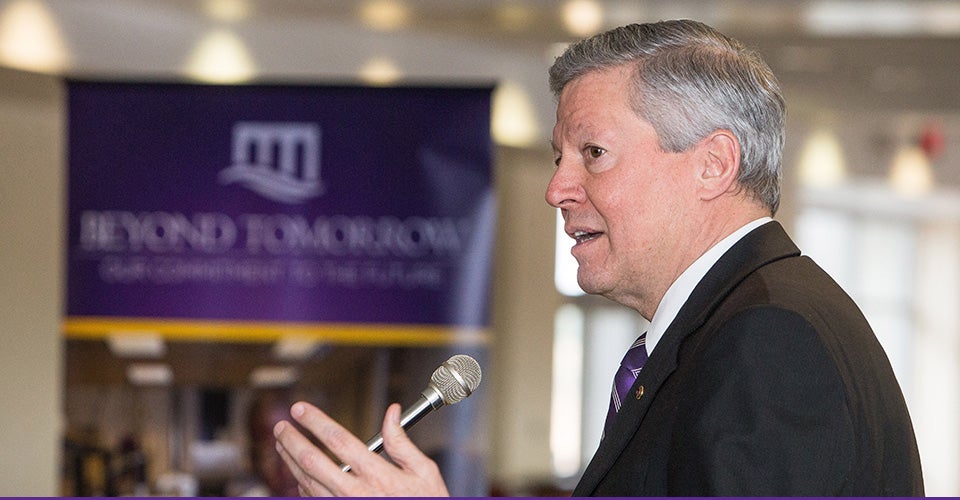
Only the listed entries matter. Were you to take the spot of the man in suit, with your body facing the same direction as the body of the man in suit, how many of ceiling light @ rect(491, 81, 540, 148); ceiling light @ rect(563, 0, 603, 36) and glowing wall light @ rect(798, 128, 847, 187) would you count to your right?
3

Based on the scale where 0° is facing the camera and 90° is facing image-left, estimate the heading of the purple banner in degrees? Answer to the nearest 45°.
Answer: approximately 0°

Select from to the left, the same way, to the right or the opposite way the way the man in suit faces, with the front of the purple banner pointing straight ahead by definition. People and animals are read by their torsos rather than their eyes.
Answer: to the right

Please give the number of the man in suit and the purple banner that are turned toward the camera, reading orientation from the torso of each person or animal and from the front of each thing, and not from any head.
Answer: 1

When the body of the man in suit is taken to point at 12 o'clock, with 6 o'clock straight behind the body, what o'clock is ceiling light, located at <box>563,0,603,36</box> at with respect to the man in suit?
The ceiling light is roughly at 3 o'clock from the man in suit.

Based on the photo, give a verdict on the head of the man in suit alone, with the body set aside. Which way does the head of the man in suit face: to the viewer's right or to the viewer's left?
to the viewer's left

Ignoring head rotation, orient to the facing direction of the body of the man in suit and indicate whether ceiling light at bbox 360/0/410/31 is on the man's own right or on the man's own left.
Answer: on the man's own right

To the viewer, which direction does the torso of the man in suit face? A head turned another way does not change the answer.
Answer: to the viewer's left

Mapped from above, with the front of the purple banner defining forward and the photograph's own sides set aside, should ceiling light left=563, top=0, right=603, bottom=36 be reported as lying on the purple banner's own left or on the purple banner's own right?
on the purple banner's own left
